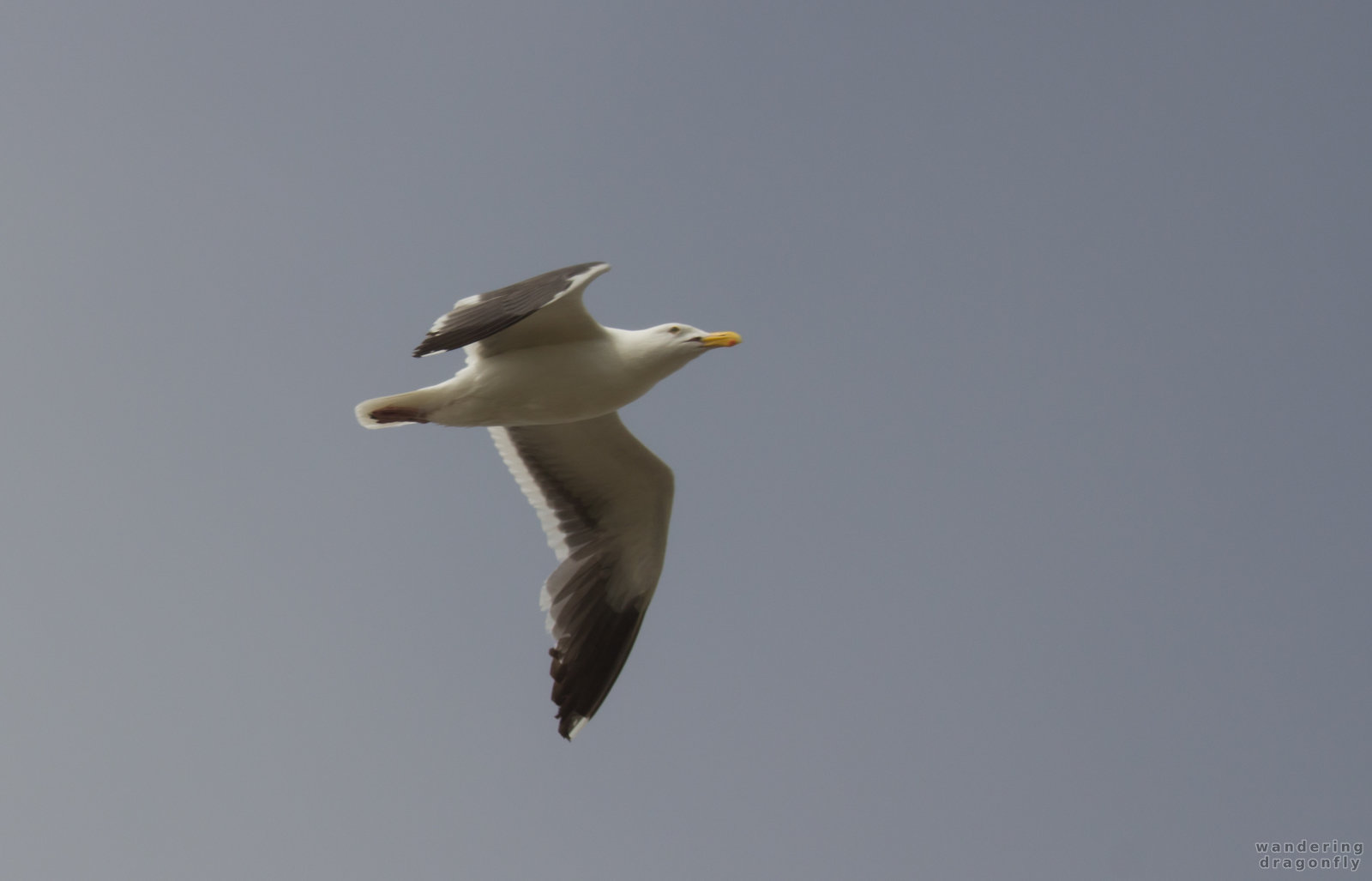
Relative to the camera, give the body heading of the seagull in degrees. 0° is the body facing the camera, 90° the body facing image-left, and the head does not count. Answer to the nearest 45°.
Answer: approximately 270°
